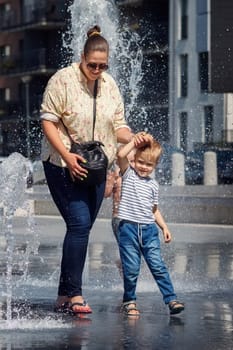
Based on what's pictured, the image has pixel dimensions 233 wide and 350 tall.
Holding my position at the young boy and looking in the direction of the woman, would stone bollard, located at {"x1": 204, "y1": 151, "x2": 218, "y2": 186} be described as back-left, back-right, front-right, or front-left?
back-right

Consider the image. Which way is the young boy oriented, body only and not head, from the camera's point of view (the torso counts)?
toward the camera

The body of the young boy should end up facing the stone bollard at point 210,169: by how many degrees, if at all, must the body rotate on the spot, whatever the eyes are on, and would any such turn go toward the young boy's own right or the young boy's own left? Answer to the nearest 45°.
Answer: approximately 180°

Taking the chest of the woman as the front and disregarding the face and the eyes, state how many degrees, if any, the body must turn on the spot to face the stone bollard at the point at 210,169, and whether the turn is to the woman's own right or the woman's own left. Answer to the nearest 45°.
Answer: approximately 135° to the woman's own left

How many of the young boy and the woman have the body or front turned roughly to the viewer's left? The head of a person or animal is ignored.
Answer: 0

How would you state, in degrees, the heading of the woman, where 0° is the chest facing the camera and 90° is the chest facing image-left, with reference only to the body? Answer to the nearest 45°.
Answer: approximately 315°

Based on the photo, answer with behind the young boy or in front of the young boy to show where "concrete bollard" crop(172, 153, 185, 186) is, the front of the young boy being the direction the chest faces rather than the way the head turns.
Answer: behind
